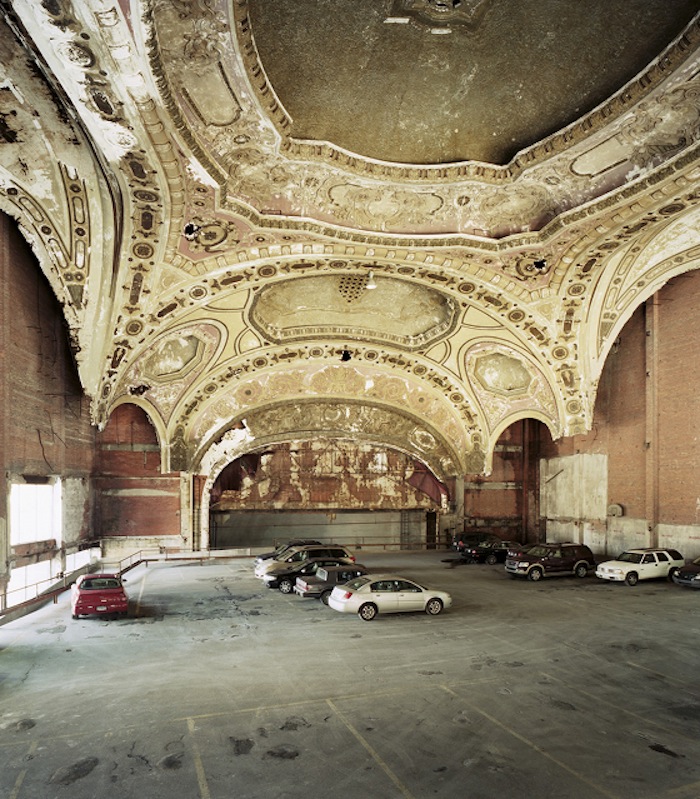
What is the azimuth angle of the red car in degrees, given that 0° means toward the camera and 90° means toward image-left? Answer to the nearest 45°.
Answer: approximately 180°

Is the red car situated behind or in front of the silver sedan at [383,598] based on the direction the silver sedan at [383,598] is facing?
behind

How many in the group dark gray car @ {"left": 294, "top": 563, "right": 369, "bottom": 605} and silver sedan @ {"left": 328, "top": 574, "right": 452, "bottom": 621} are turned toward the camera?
0

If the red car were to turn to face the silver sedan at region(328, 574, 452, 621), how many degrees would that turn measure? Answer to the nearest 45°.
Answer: approximately 90° to its right

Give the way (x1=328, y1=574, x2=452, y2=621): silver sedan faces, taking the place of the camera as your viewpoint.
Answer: facing away from the viewer and to the right of the viewer
